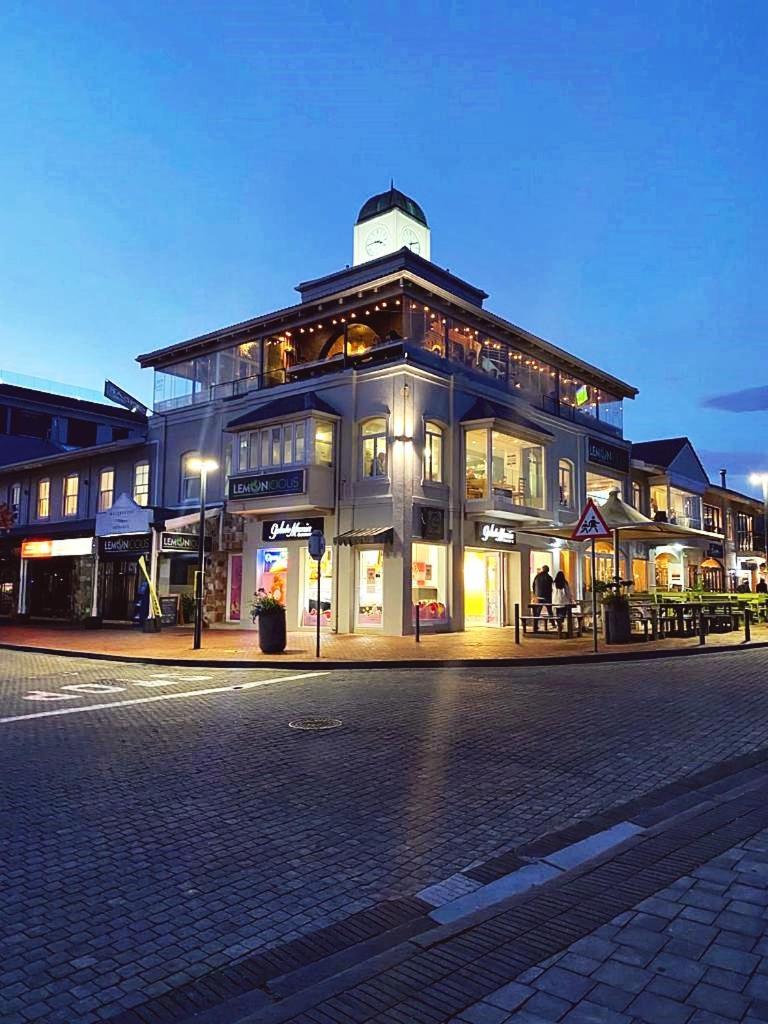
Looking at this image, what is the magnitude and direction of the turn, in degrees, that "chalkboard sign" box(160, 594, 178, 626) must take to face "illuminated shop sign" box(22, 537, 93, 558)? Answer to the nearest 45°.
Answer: approximately 135° to its right

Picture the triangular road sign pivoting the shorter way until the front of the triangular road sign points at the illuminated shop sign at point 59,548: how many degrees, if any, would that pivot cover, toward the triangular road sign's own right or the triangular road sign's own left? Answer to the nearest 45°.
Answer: approximately 90° to the triangular road sign's own right

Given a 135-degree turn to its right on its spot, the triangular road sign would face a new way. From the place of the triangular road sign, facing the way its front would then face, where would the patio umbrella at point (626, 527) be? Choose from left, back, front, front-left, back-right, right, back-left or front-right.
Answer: front-right

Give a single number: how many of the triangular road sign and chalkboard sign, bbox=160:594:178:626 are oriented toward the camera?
2

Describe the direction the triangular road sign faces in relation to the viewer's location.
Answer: facing the viewer

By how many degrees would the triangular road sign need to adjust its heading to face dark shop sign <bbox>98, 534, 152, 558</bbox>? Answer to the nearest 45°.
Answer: approximately 90° to its right

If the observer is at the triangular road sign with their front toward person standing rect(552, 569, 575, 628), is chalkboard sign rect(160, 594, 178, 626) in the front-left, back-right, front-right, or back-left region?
front-left

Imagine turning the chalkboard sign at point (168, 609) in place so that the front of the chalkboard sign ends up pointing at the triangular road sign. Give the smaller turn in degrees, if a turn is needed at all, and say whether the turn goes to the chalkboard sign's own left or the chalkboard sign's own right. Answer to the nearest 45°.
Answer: approximately 45° to the chalkboard sign's own left
